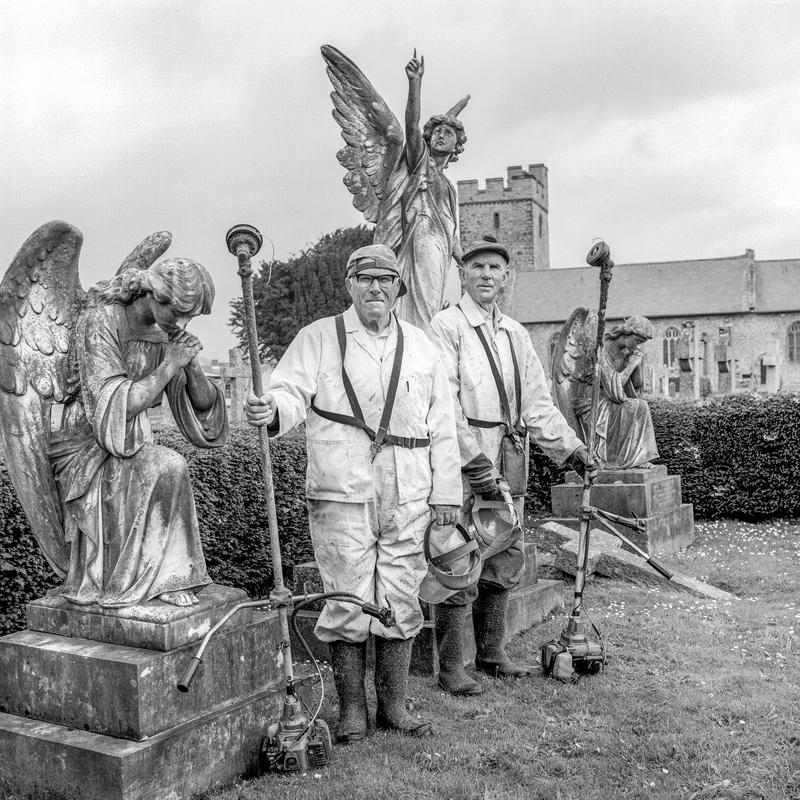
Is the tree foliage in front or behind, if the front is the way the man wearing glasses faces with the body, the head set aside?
behind

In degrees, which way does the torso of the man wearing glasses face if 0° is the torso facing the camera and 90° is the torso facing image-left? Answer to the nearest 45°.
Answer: approximately 0°

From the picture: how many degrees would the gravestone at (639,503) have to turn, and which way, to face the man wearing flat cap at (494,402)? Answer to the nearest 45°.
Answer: approximately 45° to its right

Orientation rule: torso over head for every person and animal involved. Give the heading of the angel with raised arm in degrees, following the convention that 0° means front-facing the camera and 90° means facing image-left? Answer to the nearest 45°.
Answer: approximately 315°

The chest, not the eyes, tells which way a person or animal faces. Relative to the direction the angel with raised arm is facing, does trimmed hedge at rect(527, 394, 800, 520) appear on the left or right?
on its left

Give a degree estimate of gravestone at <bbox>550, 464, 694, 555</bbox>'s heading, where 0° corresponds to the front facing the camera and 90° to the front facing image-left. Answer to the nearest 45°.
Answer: approximately 315°

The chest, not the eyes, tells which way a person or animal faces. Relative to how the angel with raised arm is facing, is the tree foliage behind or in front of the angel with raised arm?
behind
